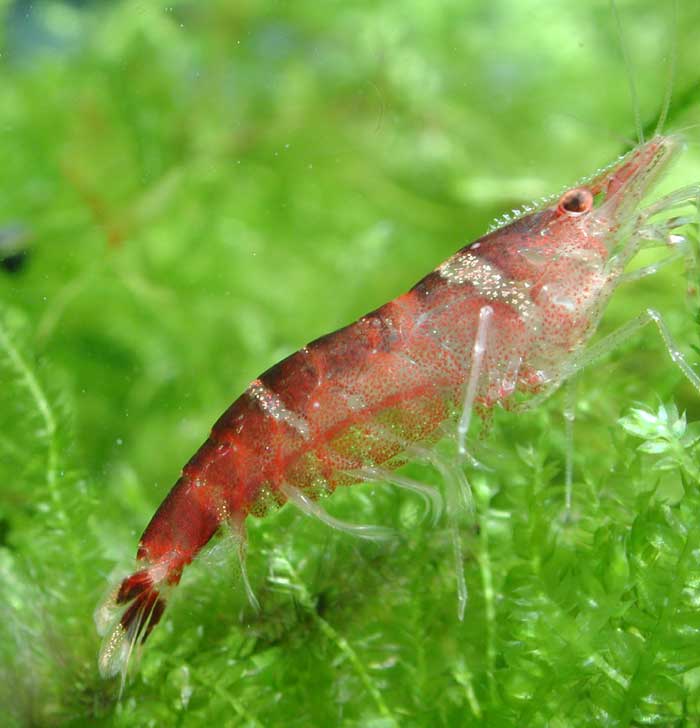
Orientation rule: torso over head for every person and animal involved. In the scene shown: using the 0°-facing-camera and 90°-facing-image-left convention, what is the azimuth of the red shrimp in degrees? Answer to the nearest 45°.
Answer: approximately 270°
